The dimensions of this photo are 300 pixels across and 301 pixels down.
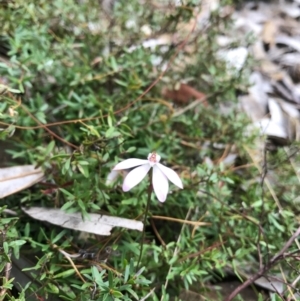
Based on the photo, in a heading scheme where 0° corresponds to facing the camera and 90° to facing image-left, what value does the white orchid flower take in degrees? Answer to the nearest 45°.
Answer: approximately 0°

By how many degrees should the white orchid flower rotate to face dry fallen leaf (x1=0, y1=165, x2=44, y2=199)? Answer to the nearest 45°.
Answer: approximately 135° to its right
